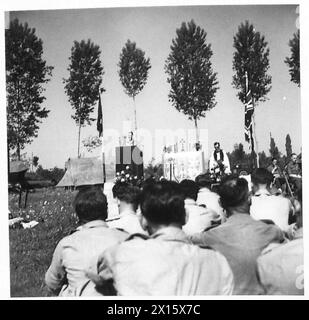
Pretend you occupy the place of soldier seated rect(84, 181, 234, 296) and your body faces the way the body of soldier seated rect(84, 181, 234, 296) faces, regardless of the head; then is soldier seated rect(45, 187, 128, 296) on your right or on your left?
on your left

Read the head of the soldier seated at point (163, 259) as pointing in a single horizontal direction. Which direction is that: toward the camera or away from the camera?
away from the camera

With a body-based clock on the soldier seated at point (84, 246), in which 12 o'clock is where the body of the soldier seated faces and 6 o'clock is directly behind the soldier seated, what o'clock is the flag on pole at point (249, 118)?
The flag on pole is roughly at 2 o'clock from the soldier seated.

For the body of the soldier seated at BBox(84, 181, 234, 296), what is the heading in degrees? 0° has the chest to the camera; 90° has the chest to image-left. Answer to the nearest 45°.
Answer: approximately 180°

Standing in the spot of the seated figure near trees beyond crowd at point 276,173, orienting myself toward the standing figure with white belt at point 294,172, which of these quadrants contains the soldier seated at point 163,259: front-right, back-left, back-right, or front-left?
back-right

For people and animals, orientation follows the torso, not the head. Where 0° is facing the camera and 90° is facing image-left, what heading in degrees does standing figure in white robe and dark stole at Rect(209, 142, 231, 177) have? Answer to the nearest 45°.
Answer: approximately 0°

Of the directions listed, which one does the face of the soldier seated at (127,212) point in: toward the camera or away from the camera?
away from the camera

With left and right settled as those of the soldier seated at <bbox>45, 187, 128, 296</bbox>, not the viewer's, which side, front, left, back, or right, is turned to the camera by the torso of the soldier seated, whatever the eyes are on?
back

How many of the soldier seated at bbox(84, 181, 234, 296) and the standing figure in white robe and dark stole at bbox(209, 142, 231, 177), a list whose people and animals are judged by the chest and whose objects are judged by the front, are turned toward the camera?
1
